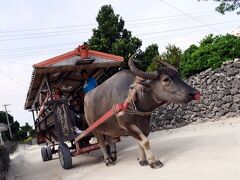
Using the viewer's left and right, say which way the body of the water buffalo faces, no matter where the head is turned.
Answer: facing the viewer and to the right of the viewer

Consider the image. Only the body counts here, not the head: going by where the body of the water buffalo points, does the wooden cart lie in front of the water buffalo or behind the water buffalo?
behind

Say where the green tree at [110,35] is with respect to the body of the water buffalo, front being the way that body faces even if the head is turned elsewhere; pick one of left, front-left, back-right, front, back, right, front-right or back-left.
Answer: back-left

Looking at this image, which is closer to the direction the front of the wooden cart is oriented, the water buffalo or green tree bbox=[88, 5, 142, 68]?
the water buffalo

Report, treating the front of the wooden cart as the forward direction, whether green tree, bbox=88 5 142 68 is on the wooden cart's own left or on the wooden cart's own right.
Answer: on the wooden cart's own left

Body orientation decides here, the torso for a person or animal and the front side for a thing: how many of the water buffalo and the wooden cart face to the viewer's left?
0

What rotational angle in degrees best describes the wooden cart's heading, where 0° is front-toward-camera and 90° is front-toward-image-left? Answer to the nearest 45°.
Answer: approximately 315°

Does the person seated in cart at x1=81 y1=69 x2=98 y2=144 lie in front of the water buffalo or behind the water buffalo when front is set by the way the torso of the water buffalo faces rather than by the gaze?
behind

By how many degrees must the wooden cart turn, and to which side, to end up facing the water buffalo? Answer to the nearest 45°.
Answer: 0° — it already faces it
